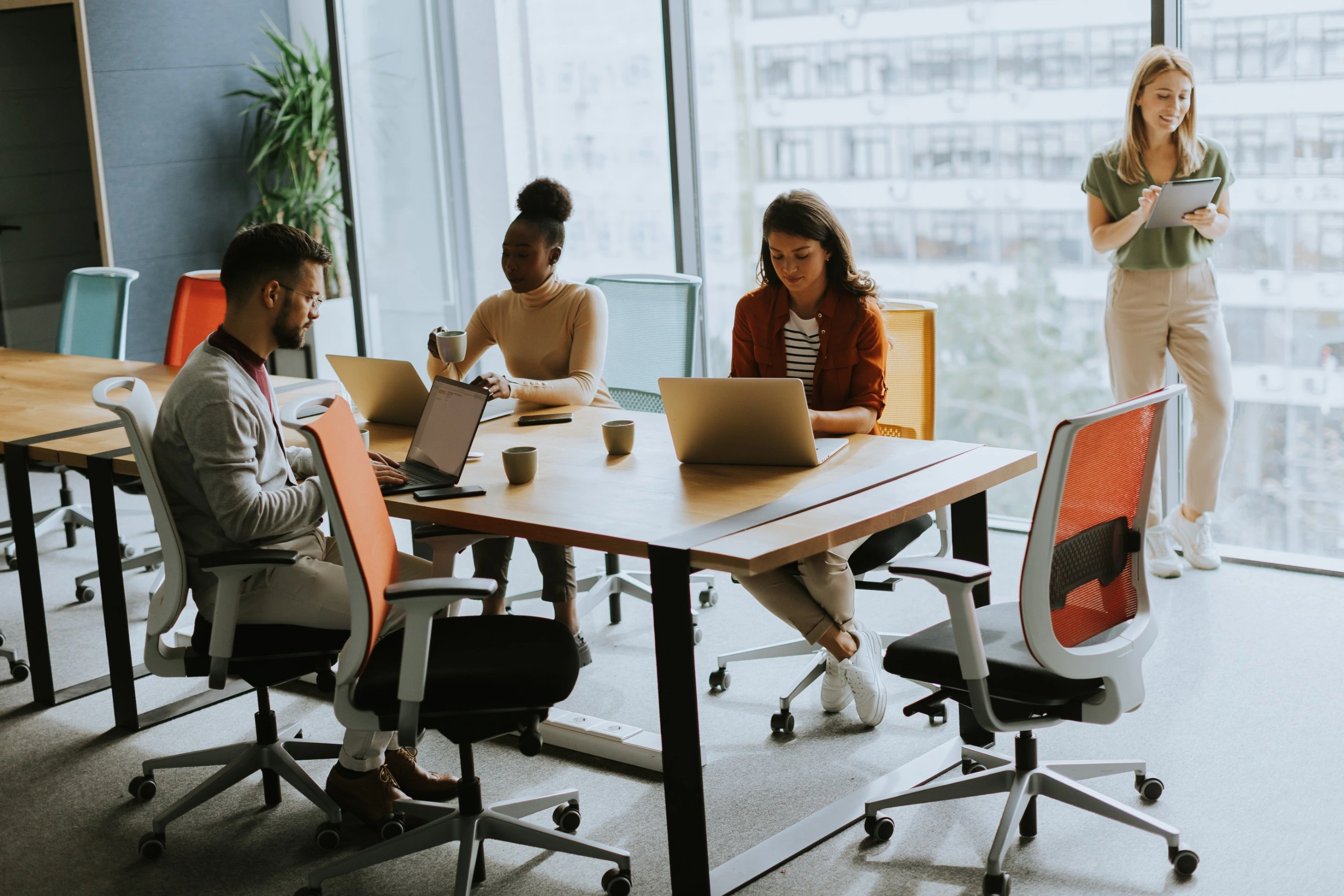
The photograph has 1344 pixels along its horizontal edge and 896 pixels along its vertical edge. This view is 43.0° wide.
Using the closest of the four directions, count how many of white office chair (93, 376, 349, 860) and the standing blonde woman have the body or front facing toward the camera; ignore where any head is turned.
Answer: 1

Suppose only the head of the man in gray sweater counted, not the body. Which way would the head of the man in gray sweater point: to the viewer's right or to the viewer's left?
to the viewer's right

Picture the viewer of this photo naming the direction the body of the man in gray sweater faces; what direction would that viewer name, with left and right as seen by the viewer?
facing to the right of the viewer

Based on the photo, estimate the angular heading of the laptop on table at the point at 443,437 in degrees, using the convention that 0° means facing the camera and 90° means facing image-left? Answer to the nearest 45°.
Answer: approximately 45°

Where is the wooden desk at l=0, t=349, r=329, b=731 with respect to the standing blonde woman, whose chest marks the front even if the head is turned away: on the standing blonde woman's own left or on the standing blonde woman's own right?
on the standing blonde woman's own right

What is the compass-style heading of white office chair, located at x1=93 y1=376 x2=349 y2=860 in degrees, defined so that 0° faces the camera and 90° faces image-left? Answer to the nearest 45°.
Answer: approximately 270°

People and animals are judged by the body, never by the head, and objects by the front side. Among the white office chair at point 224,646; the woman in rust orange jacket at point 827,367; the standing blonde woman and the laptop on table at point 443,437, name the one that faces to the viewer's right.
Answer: the white office chair
